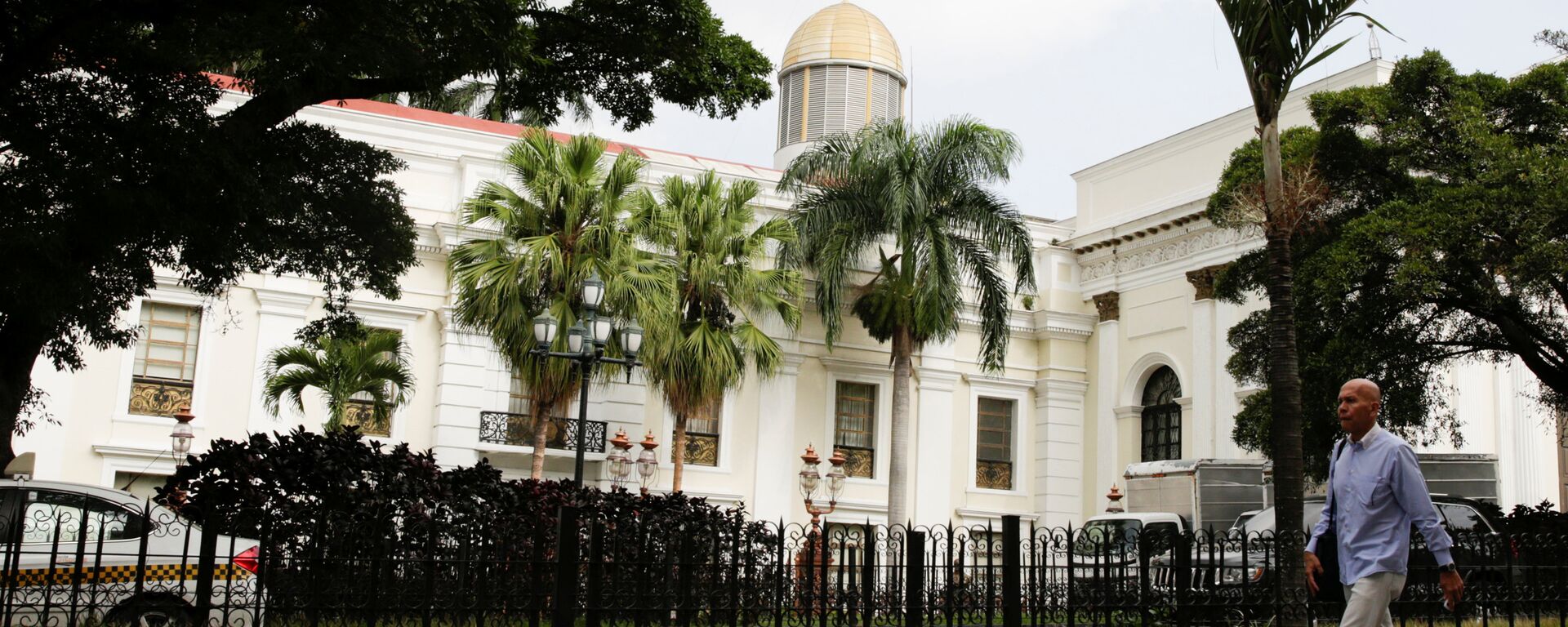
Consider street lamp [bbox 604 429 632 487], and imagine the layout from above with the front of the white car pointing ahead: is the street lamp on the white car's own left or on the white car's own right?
on the white car's own right

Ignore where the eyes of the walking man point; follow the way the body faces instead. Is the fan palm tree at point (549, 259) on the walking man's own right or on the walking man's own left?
on the walking man's own right

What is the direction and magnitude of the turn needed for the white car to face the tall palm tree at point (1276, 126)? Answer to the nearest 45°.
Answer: approximately 180°

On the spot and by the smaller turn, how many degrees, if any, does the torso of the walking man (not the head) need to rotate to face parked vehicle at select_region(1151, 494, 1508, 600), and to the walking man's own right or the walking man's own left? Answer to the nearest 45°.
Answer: approximately 135° to the walking man's own right

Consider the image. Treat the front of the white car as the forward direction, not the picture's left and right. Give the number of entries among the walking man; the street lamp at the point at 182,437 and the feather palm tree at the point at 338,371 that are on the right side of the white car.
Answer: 2

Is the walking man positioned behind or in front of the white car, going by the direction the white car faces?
behind

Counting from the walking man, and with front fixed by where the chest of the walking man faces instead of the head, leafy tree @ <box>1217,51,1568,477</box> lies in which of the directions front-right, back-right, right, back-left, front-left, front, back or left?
back-right

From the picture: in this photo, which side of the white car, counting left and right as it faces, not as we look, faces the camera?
left
